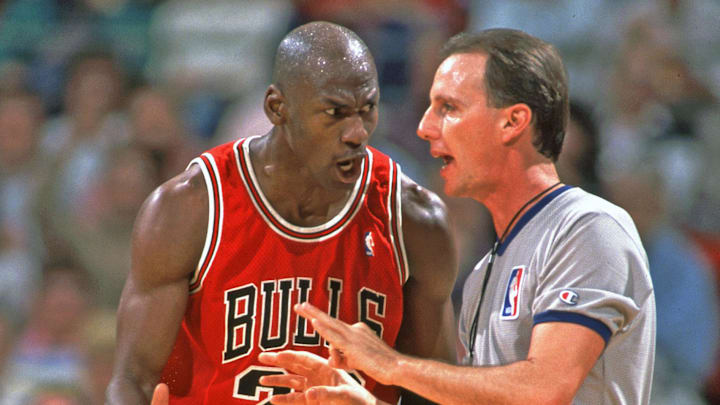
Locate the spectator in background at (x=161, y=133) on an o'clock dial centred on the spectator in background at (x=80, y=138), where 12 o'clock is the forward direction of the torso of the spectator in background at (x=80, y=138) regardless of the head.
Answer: the spectator in background at (x=161, y=133) is roughly at 10 o'clock from the spectator in background at (x=80, y=138).

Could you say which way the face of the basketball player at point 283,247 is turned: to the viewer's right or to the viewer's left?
to the viewer's right

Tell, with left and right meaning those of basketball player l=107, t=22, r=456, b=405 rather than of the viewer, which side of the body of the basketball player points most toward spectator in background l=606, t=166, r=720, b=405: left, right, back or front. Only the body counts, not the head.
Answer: back

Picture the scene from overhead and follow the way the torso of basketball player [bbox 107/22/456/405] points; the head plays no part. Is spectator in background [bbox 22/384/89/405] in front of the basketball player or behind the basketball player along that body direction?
behind

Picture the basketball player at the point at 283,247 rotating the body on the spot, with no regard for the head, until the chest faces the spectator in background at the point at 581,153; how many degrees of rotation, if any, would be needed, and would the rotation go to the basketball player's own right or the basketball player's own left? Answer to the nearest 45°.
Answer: approximately 180°

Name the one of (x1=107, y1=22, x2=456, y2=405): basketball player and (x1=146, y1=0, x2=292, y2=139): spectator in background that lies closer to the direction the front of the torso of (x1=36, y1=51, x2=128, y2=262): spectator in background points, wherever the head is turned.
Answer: the basketball player

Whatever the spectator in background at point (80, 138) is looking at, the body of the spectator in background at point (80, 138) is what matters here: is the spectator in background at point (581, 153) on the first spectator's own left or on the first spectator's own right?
on the first spectator's own left

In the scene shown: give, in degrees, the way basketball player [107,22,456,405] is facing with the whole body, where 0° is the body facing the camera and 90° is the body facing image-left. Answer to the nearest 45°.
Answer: approximately 315°

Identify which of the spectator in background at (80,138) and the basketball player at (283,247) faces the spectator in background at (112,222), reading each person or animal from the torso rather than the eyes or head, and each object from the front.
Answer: the spectator in background at (80,138)
